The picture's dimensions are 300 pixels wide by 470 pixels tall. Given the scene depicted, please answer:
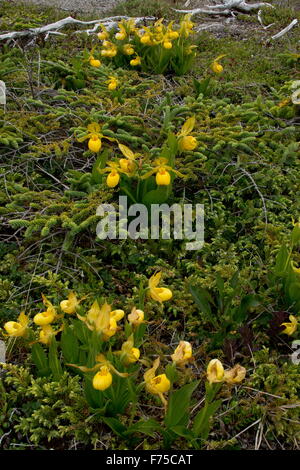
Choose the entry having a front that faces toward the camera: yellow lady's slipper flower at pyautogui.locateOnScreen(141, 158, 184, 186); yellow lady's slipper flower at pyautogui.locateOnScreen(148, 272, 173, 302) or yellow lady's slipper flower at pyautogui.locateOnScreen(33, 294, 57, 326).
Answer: yellow lady's slipper flower at pyautogui.locateOnScreen(141, 158, 184, 186)

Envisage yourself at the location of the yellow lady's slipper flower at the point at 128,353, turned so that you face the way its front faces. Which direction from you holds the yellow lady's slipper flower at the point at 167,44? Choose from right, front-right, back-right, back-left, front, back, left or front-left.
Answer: back-left
